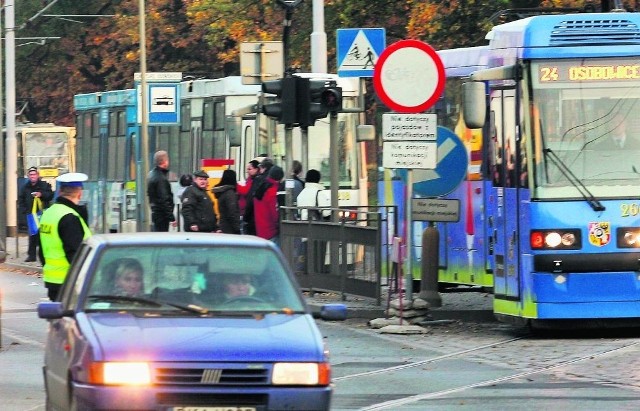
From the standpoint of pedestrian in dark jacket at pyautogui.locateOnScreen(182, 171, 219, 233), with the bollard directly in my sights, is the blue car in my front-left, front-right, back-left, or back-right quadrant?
front-right

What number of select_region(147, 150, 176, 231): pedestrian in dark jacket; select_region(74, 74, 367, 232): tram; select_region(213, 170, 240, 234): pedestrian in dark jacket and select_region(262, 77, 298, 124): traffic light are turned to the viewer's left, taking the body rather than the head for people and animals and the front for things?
1

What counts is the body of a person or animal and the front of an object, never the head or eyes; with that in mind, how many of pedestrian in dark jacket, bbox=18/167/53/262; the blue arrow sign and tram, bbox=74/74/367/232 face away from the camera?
0

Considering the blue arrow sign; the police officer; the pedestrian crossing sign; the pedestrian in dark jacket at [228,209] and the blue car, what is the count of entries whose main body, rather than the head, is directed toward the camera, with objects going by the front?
3

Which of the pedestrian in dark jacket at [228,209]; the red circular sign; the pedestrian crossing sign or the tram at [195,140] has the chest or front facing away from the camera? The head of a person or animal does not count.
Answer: the pedestrian in dark jacket

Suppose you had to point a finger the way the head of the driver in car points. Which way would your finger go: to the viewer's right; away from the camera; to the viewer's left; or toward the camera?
toward the camera

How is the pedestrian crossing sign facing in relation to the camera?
toward the camera

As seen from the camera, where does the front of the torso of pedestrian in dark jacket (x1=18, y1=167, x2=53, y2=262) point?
toward the camera

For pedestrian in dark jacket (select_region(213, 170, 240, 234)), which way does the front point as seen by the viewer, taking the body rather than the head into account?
away from the camera

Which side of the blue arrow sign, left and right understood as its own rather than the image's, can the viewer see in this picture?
front

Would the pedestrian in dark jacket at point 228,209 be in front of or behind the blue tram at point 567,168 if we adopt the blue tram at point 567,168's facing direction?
behind

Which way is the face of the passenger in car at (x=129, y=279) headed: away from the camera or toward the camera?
toward the camera
